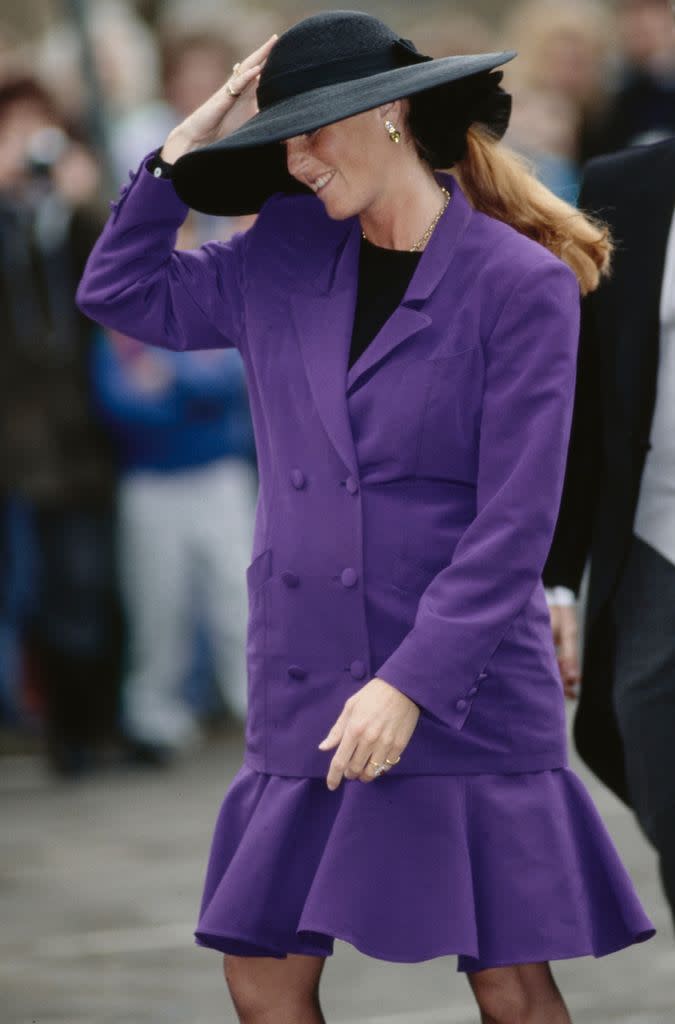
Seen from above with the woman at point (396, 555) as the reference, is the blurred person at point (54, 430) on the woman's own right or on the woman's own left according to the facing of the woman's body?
on the woman's own right

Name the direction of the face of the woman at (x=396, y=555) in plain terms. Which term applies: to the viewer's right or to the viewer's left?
to the viewer's left

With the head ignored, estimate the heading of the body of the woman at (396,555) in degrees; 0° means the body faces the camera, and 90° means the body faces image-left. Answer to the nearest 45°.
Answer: approximately 45°
